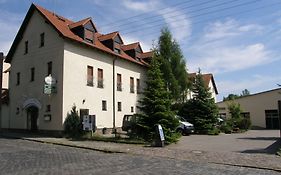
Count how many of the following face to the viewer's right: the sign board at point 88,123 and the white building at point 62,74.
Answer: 0

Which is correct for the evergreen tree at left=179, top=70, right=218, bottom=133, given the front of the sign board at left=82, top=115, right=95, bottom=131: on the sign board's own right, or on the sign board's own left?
on the sign board's own left

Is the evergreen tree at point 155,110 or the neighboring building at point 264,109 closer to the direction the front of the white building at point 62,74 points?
the evergreen tree

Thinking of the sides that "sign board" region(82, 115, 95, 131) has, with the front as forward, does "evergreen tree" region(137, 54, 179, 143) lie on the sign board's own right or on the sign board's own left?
on the sign board's own left

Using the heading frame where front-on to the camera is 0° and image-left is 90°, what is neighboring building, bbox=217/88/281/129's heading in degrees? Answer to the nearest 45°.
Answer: approximately 45°

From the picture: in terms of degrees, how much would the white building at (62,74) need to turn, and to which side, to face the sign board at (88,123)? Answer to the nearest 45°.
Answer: approximately 45° to its left

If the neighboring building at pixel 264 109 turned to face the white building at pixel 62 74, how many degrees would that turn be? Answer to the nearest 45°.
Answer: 0° — it already faces it

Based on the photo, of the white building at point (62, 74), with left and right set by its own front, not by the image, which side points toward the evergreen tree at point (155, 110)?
left

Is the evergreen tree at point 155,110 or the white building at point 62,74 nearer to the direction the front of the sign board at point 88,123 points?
the evergreen tree
